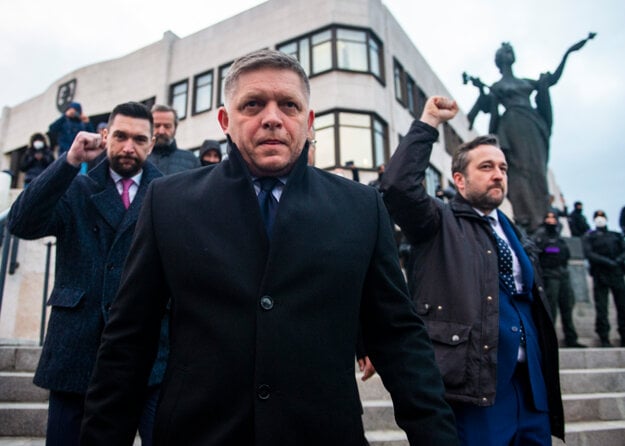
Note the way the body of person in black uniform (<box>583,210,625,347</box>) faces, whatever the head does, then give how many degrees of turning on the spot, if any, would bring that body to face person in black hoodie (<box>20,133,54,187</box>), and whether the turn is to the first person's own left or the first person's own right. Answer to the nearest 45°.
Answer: approximately 45° to the first person's own right

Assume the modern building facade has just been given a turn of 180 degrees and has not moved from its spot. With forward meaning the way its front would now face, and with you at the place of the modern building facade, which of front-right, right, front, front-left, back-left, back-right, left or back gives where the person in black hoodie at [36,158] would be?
back

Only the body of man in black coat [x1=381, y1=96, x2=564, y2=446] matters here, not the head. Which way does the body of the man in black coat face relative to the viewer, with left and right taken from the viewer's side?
facing the viewer and to the right of the viewer

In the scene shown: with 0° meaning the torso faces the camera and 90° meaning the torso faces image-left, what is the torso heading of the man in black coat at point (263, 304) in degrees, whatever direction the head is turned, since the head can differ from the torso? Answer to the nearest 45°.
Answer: approximately 0°

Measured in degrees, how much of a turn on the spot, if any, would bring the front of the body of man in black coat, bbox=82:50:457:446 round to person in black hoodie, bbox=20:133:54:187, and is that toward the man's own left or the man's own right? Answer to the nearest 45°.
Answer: approximately 135° to the man's own right
